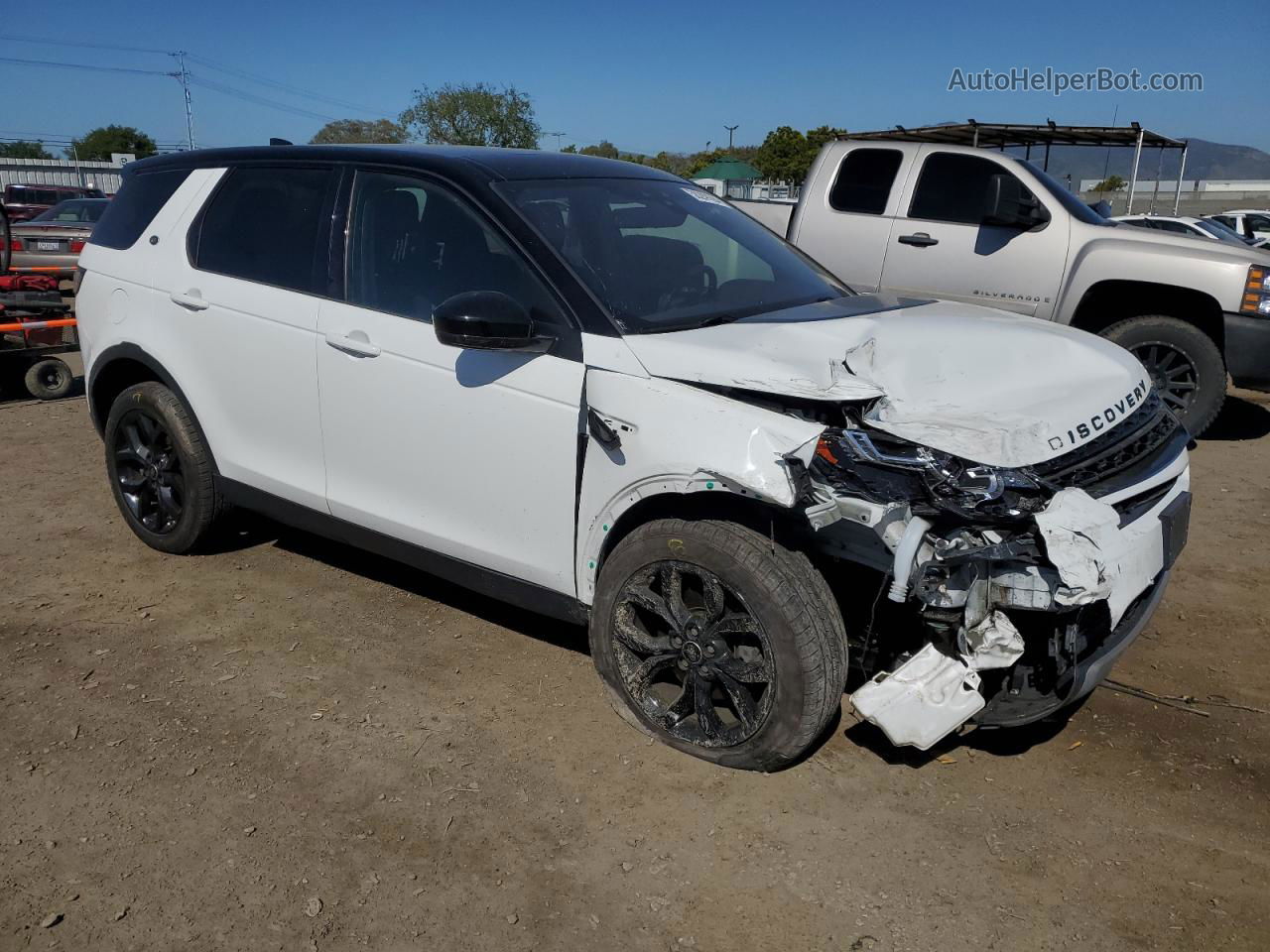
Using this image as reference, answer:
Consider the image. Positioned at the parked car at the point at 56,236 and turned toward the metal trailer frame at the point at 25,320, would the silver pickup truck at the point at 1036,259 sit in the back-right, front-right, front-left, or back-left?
front-left

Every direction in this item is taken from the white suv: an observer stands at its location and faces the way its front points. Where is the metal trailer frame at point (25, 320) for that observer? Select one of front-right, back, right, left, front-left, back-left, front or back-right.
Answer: back

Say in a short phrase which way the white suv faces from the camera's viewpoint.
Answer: facing the viewer and to the right of the viewer

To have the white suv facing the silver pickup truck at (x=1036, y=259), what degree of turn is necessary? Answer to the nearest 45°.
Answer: approximately 90° to its left

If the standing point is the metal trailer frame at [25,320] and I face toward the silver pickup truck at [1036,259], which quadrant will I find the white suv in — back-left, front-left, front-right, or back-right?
front-right

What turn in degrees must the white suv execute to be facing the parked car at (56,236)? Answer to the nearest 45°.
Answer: approximately 180°

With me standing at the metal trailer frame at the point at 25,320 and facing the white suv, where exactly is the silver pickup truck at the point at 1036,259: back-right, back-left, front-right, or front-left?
front-left

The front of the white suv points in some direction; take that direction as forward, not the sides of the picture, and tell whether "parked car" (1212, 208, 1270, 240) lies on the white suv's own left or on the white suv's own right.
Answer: on the white suv's own left

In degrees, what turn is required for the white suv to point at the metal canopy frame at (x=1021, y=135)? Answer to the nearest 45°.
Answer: approximately 90° to its left
